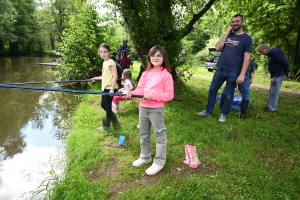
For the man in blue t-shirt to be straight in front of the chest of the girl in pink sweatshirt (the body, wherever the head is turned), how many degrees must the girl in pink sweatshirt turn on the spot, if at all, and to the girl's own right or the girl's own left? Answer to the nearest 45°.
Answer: approximately 180°

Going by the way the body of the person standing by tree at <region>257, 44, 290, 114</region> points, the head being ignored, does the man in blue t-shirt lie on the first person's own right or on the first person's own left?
on the first person's own left

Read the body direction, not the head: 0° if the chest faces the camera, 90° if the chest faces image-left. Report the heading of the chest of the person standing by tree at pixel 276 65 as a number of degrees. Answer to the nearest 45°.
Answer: approximately 90°

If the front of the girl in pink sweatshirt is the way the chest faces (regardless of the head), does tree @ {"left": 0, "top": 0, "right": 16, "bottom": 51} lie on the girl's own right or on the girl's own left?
on the girl's own right

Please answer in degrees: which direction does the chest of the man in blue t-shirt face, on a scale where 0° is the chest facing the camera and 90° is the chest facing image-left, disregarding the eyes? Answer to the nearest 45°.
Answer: approximately 45°

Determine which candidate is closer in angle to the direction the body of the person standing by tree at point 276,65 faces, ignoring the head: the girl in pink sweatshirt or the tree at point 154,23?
the tree

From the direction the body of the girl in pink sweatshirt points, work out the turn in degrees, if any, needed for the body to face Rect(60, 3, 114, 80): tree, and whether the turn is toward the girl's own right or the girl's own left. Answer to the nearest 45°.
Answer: approximately 90° to the girl's own right
